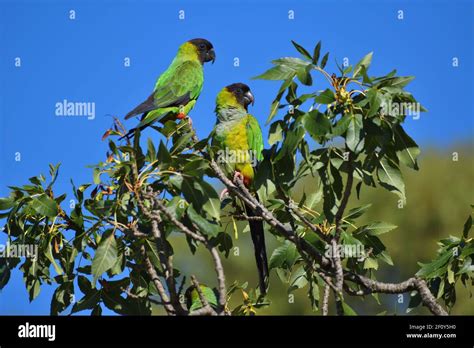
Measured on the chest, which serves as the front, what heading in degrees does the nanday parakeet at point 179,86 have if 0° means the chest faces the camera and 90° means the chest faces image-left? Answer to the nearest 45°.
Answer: approximately 270°

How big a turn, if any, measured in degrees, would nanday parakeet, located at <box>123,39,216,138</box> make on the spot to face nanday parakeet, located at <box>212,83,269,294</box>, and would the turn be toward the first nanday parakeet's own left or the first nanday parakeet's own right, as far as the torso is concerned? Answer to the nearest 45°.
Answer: approximately 45° to the first nanday parakeet's own right
